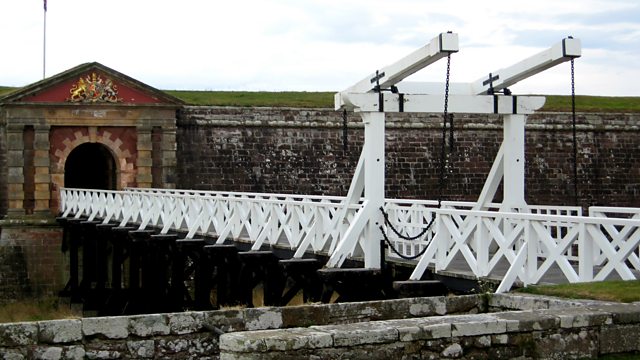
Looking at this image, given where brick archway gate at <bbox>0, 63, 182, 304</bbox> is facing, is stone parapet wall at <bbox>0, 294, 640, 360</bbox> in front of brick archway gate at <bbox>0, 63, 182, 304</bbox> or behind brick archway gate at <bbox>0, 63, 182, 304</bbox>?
in front

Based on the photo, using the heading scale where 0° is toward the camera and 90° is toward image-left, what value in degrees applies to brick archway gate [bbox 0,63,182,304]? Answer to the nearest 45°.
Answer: approximately 0°
